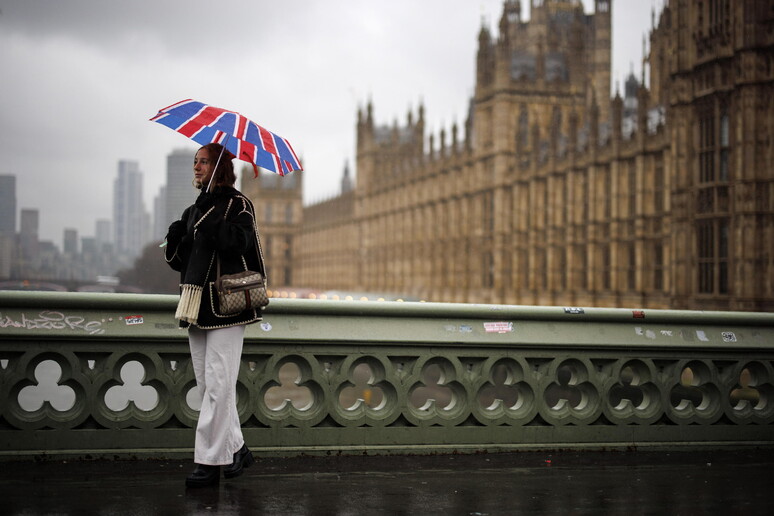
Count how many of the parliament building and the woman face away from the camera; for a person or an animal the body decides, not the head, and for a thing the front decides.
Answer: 0

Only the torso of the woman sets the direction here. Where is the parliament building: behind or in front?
behind

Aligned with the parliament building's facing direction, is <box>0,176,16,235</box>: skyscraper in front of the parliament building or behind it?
in front

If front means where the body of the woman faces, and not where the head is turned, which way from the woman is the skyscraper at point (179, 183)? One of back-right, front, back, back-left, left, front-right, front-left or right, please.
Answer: back-right

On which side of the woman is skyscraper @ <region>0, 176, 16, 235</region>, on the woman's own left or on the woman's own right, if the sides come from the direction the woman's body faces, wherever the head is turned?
on the woman's own right

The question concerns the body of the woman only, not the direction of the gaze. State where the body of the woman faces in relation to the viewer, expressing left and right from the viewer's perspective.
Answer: facing the viewer and to the left of the viewer

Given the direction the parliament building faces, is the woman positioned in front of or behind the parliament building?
in front

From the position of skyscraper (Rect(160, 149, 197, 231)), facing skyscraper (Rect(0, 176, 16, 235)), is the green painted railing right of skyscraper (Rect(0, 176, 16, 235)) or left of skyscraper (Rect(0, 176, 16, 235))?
left
